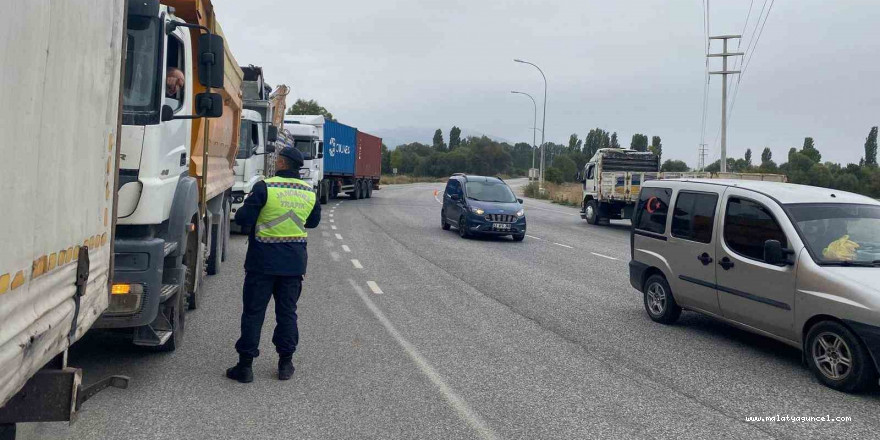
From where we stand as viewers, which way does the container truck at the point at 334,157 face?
facing the viewer and to the left of the viewer

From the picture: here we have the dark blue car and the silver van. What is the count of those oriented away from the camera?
0

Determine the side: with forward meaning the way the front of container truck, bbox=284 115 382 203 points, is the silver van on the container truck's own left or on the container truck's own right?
on the container truck's own left

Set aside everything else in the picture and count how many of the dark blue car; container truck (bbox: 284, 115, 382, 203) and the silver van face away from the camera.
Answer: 0

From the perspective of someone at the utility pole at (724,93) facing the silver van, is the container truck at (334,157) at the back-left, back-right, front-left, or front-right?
front-right

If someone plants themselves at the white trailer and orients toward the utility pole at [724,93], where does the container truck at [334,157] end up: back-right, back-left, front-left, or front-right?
front-left

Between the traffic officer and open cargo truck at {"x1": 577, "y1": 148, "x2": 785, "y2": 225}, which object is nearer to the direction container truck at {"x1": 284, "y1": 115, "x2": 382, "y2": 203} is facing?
the traffic officer

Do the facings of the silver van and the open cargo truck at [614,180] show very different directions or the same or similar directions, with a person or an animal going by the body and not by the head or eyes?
very different directions

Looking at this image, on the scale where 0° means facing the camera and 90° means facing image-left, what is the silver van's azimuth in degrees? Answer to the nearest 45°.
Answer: approximately 315°

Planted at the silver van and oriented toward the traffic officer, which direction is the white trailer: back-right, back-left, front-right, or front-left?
front-left

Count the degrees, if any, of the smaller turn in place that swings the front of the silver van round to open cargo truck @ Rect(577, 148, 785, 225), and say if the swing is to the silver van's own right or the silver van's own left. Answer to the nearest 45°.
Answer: approximately 135° to the silver van's own left
